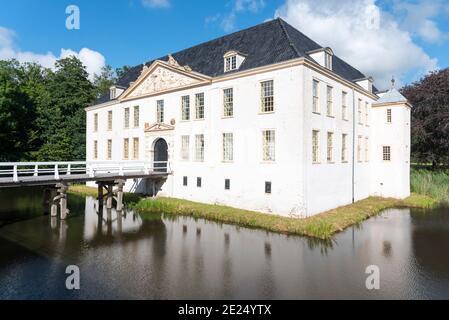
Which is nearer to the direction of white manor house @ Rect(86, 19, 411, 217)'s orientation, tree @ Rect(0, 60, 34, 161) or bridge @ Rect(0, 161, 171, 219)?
the bridge

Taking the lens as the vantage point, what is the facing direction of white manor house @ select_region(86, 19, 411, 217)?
facing the viewer and to the left of the viewer

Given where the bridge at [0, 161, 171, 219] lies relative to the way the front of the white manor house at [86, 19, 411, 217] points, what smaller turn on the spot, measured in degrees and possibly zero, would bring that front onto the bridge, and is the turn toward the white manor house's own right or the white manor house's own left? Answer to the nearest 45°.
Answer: approximately 45° to the white manor house's own right

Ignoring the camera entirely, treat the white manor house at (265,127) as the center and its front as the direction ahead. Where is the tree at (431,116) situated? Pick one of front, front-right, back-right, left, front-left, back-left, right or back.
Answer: back

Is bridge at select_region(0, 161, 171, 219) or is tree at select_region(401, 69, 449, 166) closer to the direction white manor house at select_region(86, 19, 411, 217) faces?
the bridge

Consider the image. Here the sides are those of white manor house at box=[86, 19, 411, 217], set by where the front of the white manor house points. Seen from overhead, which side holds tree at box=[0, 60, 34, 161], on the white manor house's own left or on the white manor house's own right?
on the white manor house's own right
